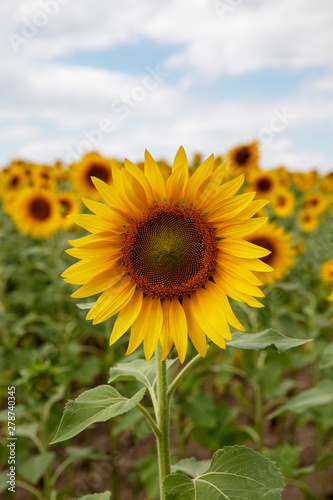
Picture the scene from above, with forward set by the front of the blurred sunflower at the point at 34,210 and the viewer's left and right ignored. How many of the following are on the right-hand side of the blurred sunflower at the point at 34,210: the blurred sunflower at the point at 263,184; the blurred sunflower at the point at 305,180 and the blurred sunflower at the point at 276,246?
0

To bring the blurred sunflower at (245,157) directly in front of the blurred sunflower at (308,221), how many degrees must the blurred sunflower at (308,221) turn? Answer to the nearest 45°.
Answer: approximately 45° to its right

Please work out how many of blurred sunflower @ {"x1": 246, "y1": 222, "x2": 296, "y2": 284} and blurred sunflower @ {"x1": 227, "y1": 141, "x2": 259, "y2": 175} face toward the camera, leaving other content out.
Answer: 2

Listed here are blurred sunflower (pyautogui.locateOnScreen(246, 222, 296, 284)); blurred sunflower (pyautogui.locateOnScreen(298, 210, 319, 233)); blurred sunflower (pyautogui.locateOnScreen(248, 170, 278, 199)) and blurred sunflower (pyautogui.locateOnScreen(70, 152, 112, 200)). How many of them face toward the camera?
4

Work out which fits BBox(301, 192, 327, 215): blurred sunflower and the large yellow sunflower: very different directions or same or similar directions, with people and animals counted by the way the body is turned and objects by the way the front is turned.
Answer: same or similar directions

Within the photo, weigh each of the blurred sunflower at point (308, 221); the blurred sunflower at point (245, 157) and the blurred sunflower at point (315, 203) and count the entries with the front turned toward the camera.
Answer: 3

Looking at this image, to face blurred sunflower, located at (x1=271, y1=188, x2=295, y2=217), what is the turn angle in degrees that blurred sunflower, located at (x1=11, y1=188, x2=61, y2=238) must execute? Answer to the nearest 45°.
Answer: approximately 90° to its left

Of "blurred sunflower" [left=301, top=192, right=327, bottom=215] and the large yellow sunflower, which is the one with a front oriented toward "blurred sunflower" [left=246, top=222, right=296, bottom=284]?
"blurred sunflower" [left=301, top=192, right=327, bottom=215]

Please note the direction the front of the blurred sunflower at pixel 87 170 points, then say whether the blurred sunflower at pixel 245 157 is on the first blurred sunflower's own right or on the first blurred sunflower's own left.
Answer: on the first blurred sunflower's own left

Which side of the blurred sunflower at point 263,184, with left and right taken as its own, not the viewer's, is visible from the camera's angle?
front

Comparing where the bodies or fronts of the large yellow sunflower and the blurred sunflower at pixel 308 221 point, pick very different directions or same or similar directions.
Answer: same or similar directions

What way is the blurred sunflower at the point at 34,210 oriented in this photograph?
toward the camera

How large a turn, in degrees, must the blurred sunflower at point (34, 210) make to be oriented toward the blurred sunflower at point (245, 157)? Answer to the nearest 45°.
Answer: approximately 90° to its left

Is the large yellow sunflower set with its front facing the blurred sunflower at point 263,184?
no
